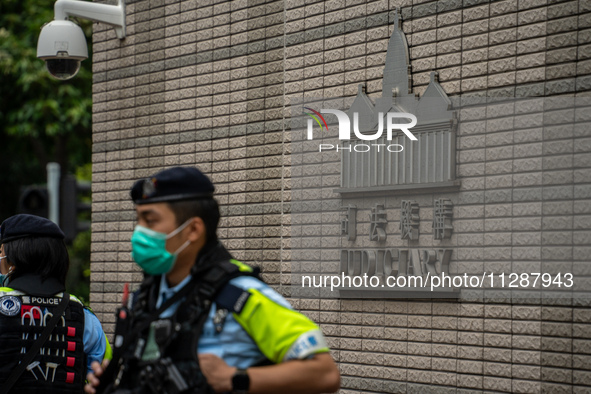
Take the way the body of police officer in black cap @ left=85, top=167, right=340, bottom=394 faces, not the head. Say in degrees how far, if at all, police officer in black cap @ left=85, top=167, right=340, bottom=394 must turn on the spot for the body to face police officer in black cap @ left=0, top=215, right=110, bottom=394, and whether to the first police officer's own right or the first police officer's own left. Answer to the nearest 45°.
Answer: approximately 90° to the first police officer's own right

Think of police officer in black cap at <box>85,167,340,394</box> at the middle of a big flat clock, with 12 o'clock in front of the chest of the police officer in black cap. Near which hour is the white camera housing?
The white camera housing is roughly at 4 o'clock from the police officer in black cap.

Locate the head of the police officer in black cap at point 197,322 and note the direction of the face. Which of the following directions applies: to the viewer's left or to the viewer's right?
to the viewer's left

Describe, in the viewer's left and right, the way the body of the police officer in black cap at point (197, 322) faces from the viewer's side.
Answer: facing the viewer and to the left of the viewer
